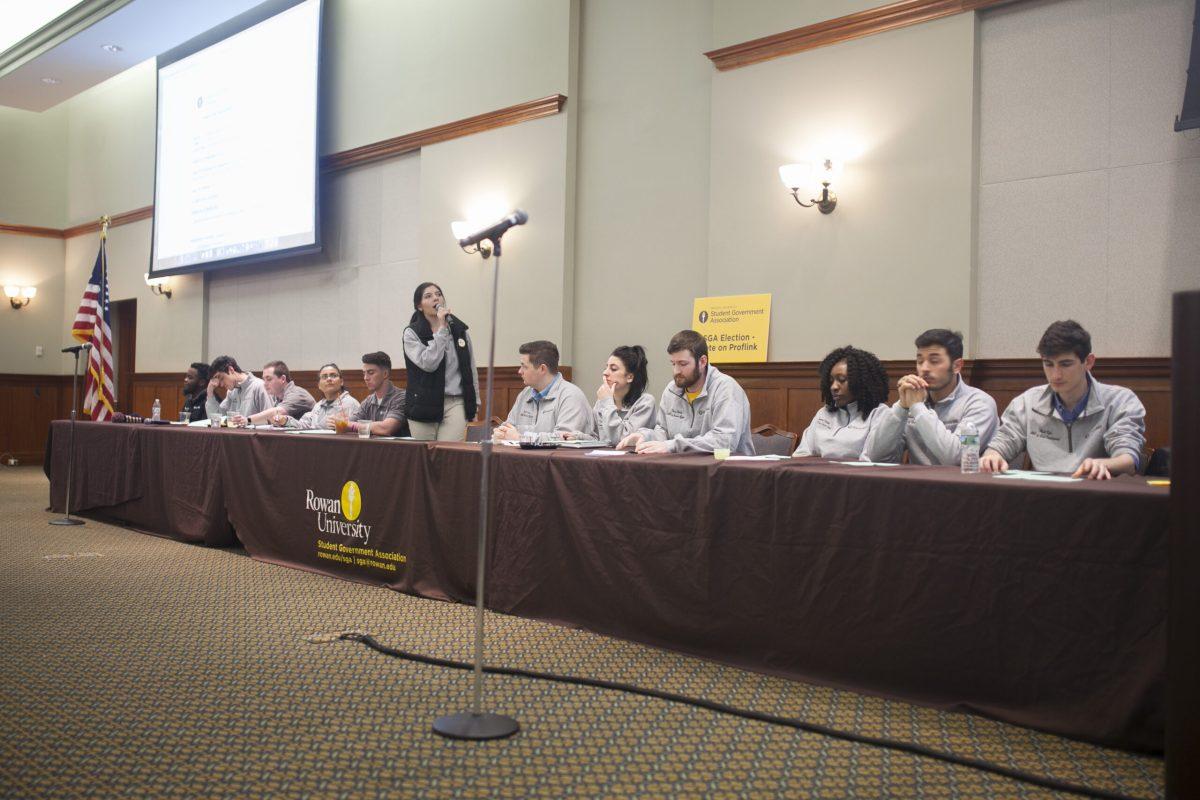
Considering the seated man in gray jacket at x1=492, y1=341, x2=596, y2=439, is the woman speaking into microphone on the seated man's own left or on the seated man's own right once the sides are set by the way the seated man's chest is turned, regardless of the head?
on the seated man's own right

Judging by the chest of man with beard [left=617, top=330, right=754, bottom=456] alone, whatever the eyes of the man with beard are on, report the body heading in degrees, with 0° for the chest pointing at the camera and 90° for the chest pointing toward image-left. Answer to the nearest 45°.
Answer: approximately 45°

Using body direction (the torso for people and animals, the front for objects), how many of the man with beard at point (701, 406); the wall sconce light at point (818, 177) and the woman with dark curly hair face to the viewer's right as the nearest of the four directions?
0

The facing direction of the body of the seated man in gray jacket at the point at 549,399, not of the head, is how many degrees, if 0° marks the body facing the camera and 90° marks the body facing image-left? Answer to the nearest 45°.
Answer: approximately 45°

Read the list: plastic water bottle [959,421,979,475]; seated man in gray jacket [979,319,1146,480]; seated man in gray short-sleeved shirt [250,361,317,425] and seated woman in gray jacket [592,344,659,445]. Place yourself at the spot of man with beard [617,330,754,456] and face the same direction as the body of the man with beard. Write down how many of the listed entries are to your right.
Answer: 2

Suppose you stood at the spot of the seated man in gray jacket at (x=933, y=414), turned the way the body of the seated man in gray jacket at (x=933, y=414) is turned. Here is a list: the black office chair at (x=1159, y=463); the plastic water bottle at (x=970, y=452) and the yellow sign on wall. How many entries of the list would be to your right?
1

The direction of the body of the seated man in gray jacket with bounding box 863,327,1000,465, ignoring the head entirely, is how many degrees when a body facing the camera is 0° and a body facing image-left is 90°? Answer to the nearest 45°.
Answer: approximately 45°

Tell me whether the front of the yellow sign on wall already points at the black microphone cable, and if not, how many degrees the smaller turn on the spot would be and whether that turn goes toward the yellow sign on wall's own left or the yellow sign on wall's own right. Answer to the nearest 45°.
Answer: approximately 45° to the yellow sign on wall's own left

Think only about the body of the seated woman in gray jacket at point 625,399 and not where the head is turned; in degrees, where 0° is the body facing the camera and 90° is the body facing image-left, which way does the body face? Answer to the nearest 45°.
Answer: approximately 45°

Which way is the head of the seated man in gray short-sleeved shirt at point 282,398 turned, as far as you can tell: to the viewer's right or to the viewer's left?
to the viewer's left

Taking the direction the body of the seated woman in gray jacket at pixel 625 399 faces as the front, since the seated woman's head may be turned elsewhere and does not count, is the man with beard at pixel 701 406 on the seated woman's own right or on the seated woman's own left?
on the seated woman's own left

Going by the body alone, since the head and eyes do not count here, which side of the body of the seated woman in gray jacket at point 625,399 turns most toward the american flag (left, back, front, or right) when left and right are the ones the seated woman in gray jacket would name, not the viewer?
right

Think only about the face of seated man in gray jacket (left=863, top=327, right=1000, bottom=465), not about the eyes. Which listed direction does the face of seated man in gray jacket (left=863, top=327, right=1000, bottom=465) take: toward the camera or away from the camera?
toward the camera

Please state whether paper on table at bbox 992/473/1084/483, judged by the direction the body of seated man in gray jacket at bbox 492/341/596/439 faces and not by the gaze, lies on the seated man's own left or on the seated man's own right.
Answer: on the seated man's own left

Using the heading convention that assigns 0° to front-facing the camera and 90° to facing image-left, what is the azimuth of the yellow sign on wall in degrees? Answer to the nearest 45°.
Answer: approximately 45°
